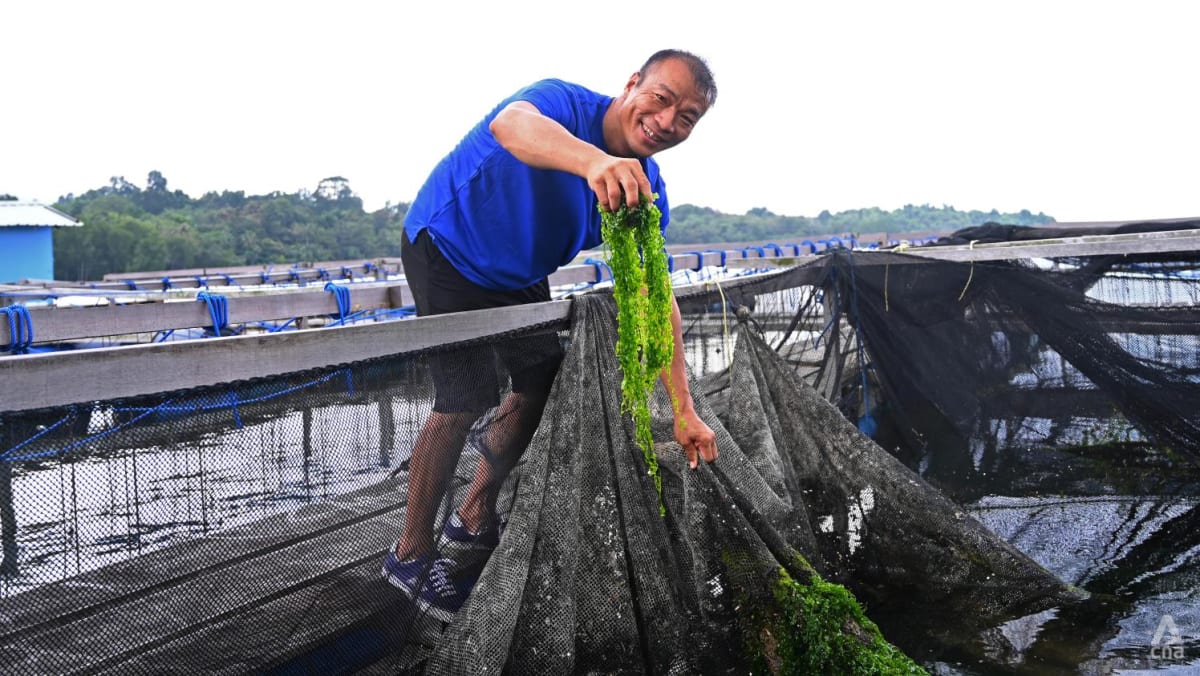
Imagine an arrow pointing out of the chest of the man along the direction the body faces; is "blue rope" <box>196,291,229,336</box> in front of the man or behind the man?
behind

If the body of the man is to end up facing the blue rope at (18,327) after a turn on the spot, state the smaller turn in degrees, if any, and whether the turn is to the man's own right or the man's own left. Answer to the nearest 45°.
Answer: approximately 180°

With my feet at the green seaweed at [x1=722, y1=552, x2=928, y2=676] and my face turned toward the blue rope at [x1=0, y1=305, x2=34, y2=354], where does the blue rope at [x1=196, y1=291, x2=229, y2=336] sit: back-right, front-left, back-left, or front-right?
front-right

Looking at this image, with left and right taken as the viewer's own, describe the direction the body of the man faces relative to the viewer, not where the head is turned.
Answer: facing the viewer and to the right of the viewer

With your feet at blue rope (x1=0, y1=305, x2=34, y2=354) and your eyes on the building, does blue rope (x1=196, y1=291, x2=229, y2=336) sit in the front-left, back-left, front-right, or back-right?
front-right

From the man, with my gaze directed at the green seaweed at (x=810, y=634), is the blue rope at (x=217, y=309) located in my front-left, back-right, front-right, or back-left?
back-left

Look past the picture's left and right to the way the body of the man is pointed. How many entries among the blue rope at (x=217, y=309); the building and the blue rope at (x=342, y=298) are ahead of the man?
0

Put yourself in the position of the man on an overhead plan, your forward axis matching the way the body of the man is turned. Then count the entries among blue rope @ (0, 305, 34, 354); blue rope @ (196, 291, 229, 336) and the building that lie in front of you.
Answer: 0
